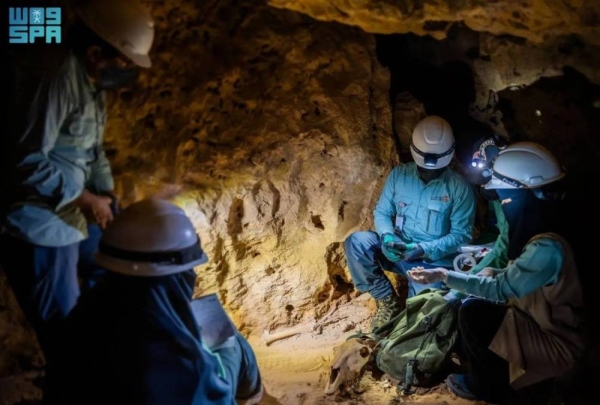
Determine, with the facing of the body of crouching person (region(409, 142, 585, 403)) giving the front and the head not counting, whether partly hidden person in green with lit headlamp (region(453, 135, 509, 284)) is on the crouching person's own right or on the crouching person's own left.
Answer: on the crouching person's own right

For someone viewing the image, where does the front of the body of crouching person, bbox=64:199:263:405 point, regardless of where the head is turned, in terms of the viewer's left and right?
facing away from the viewer and to the right of the viewer

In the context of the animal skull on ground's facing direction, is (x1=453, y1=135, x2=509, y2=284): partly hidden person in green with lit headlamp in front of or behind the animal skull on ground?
behind

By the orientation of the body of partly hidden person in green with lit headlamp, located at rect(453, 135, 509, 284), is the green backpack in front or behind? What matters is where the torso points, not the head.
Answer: in front

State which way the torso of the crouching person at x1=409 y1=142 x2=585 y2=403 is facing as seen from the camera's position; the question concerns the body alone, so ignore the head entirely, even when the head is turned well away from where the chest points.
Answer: to the viewer's left

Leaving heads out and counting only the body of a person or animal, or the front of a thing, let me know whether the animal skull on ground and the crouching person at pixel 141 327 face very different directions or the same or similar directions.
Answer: very different directions

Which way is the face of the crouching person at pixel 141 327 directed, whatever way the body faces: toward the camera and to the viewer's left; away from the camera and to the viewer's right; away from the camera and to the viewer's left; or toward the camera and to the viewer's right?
away from the camera and to the viewer's right
